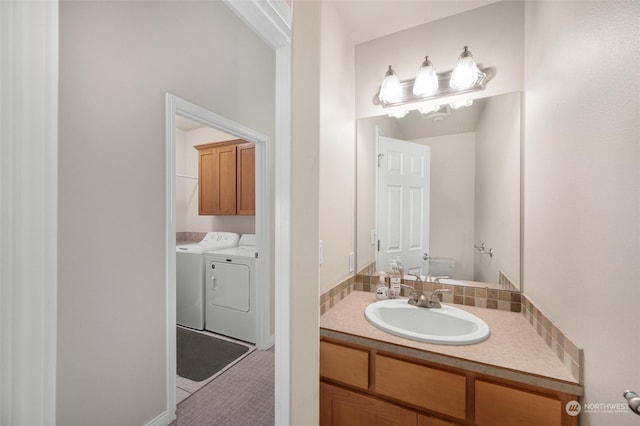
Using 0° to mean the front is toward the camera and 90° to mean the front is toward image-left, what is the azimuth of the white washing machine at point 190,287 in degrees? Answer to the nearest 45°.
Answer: approximately 45°

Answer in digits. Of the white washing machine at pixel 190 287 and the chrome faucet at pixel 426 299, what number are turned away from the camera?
0

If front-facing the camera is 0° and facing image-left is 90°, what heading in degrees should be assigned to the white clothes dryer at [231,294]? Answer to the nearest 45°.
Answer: approximately 45°

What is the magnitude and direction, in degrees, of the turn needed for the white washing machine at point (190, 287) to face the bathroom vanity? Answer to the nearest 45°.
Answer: approximately 90° to its left
